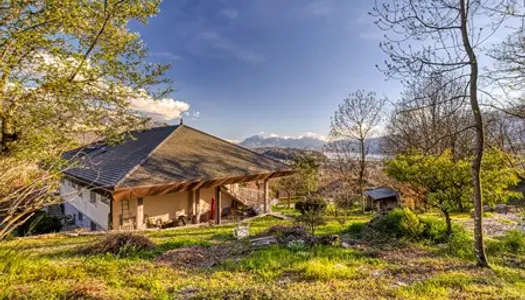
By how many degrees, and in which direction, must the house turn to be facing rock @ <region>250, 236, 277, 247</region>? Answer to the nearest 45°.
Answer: approximately 45° to its right

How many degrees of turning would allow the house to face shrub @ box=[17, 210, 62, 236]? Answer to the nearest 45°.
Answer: approximately 135° to its right

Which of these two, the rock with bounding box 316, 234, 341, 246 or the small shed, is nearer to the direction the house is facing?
the rock

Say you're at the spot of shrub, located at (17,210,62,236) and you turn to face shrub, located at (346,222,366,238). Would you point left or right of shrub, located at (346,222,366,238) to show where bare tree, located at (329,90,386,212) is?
left

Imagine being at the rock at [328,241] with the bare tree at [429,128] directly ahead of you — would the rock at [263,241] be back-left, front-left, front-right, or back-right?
back-left

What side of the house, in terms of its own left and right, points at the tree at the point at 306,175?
left

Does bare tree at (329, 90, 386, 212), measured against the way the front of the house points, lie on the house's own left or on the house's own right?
on the house's own left

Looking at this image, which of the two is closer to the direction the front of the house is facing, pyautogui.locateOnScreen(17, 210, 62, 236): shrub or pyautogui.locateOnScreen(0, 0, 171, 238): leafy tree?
the leafy tree

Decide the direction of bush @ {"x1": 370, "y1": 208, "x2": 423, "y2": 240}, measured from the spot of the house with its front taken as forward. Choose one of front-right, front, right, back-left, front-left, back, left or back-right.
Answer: front

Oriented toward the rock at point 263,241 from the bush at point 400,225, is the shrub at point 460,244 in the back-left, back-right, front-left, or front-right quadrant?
back-left

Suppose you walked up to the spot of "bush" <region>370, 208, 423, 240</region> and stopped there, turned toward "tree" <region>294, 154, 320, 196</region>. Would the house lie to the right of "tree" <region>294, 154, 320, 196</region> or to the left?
left

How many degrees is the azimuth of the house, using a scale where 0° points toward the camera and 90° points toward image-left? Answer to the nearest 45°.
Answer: approximately 315°

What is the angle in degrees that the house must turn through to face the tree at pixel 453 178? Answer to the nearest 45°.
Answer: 0° — it already faces it

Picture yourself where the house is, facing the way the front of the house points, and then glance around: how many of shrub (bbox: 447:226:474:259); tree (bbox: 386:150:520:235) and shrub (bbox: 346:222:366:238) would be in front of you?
3
